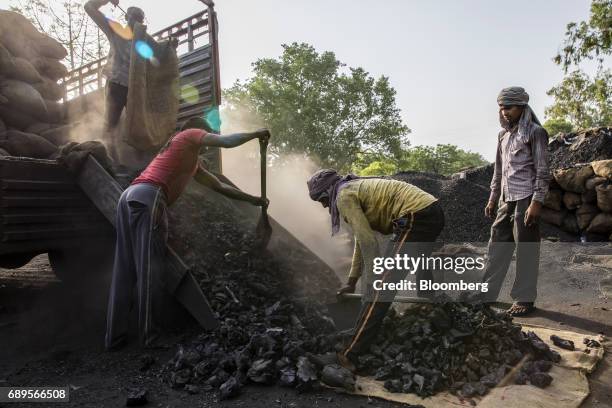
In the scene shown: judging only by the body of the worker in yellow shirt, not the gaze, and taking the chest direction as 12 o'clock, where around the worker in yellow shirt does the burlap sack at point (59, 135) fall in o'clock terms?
The burlap sack is roughly at 1 o'clock from the worker in yellow shirt.

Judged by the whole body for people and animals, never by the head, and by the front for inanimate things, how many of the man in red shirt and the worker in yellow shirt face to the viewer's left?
1

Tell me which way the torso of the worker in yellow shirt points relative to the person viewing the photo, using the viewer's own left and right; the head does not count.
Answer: facing to the left of the viewer

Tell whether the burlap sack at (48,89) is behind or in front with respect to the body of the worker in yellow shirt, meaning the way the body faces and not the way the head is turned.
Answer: in front

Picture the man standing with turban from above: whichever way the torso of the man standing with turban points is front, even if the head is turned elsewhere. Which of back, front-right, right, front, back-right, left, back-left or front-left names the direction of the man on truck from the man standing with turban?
front-right

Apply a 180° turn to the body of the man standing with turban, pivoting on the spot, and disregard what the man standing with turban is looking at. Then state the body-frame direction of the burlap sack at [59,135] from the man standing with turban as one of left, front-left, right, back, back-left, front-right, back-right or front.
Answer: back-left

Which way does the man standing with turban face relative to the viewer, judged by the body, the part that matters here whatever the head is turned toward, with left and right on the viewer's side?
facing the viewer and to the left of the viewer

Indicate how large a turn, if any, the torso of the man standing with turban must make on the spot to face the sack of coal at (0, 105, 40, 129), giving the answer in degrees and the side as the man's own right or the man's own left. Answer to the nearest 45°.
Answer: approximately 45° to the man's own right

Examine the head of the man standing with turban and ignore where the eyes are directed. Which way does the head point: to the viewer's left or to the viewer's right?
to the viewer's left

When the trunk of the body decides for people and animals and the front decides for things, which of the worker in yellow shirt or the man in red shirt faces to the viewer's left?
the worker in yellow shirt
